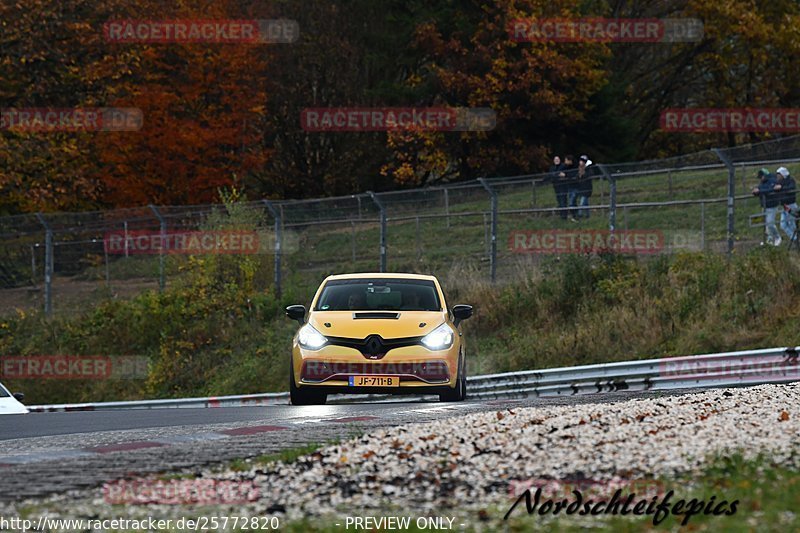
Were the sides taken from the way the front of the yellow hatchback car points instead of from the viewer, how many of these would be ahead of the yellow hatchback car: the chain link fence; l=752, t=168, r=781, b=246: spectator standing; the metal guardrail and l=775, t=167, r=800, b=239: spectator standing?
0

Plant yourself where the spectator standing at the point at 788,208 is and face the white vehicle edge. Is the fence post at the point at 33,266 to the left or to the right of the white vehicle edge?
right

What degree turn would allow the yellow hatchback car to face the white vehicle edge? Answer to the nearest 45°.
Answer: approximately 135° to its right

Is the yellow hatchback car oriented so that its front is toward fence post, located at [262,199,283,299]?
no

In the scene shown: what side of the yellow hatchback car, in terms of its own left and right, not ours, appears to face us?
front

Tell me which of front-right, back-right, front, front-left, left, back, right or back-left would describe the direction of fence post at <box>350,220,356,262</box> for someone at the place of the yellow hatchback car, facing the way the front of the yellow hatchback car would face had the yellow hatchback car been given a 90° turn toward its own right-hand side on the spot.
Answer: right

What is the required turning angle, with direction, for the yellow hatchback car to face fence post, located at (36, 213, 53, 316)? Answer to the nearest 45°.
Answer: approximately 135° to its right

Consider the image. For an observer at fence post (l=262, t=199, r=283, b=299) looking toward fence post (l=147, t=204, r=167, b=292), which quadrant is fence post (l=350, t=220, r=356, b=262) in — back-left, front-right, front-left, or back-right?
back-right

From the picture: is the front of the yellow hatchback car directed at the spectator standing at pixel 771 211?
no

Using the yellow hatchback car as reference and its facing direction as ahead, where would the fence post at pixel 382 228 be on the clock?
The fence post is roughly at 6 o'clock from the yellow hatchback car.

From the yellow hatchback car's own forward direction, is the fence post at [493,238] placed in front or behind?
behind

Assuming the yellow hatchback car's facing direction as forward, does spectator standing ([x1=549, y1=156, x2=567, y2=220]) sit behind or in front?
behind

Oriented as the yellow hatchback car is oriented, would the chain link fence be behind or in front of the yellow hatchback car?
behind

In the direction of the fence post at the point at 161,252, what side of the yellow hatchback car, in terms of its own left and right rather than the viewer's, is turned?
back
